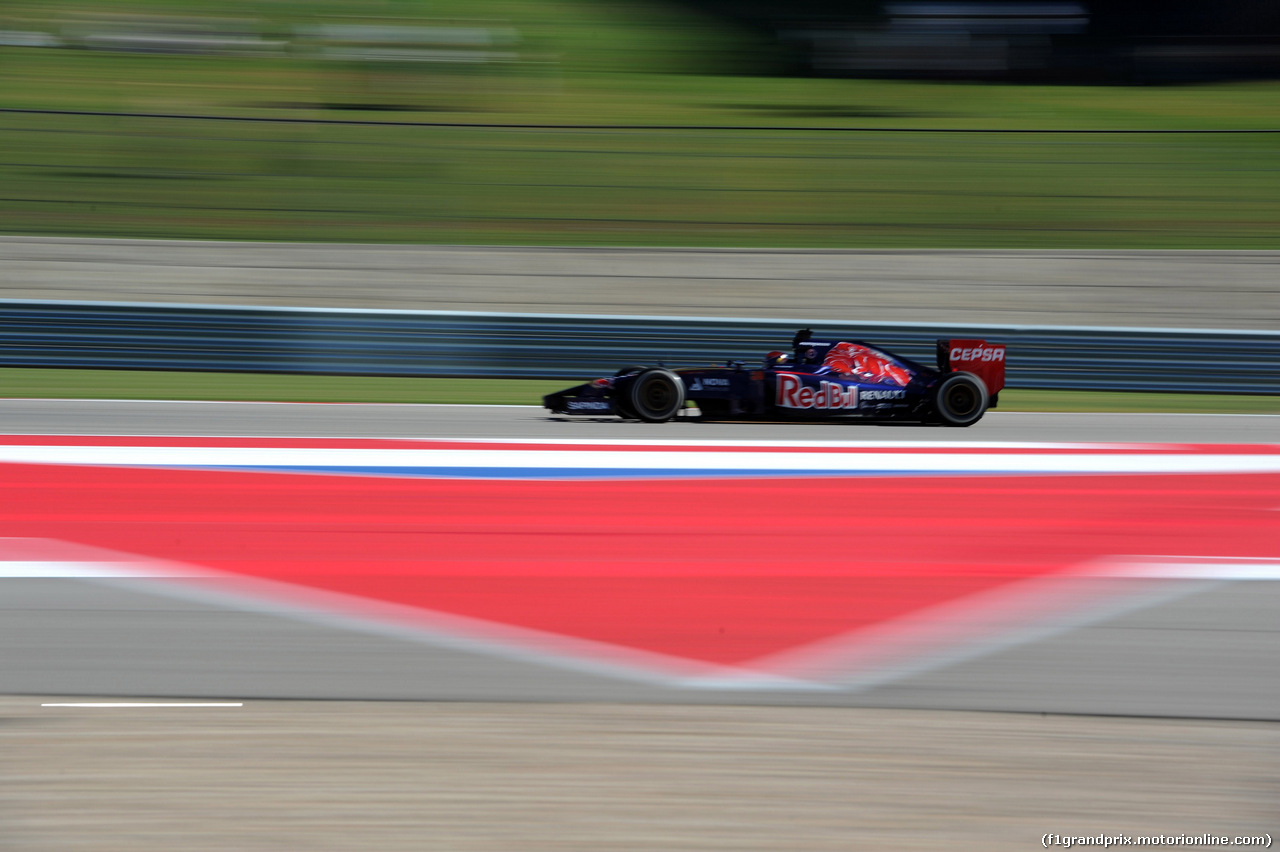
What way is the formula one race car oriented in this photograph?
to the viewer's left
